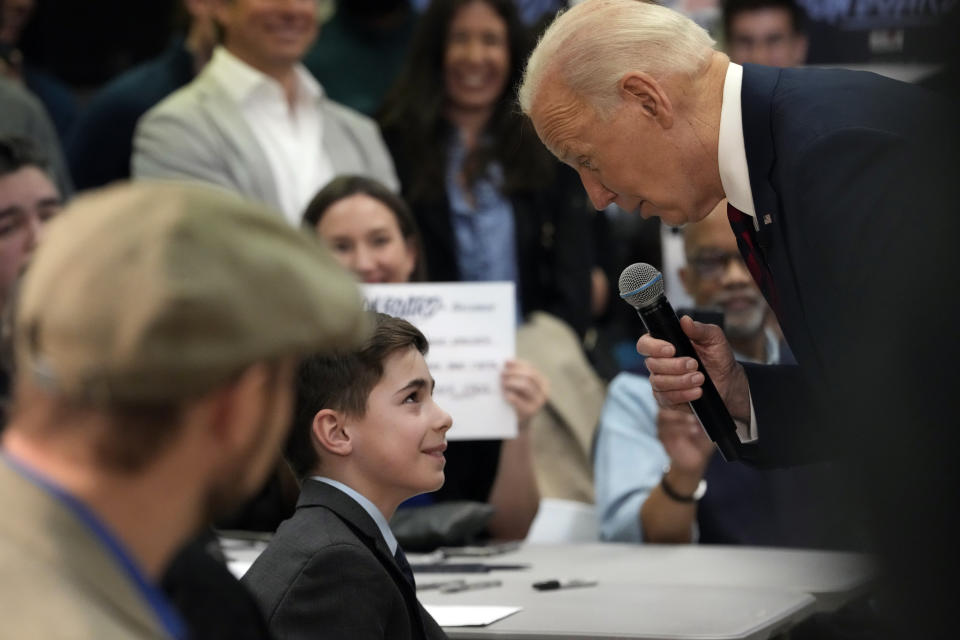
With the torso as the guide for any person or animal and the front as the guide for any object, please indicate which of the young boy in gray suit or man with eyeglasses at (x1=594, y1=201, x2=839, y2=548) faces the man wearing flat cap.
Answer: the man with eyeglasses

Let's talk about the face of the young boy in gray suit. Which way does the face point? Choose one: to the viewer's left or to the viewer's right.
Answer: to the viewer's right

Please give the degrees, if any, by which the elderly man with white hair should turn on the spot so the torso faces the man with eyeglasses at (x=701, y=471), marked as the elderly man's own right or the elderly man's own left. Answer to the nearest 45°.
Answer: approximately 90° to the elderly man's own right

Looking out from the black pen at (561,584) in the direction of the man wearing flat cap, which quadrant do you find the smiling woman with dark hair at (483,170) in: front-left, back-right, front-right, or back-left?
back-right

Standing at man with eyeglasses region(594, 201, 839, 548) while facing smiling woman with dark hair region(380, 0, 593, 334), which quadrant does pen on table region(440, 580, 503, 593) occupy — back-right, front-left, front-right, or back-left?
back-left

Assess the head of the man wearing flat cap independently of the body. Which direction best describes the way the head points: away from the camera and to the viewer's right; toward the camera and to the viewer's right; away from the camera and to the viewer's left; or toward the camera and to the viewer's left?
away from the camera and to the viewer's right

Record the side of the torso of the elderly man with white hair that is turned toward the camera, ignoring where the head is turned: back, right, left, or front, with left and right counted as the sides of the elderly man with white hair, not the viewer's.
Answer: left

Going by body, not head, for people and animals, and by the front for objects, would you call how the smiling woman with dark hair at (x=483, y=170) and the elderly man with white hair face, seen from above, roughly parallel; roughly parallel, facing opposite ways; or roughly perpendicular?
roughly perpendicular

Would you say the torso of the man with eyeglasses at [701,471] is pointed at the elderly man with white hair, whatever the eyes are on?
yes

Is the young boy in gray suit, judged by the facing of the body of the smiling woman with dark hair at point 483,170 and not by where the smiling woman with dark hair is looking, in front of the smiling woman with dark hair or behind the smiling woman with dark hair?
in front

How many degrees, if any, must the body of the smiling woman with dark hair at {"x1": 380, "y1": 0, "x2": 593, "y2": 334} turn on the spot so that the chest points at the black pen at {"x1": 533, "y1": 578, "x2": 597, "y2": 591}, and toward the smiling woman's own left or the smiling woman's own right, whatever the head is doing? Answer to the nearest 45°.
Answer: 0° — they already face it

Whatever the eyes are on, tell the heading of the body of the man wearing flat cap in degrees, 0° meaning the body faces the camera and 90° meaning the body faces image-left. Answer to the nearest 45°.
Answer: approximately 225°

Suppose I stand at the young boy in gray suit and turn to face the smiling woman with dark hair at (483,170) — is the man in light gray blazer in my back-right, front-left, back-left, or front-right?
front-left

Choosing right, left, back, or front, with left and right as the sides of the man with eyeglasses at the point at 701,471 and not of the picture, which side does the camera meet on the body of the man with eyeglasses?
front

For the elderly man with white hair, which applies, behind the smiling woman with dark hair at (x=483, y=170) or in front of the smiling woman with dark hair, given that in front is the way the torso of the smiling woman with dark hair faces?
in front

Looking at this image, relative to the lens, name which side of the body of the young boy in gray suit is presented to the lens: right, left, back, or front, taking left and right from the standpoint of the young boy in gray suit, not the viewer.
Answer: right

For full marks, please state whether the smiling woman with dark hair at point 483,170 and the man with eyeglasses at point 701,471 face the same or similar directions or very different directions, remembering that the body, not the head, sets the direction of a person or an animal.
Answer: same or similar directions
